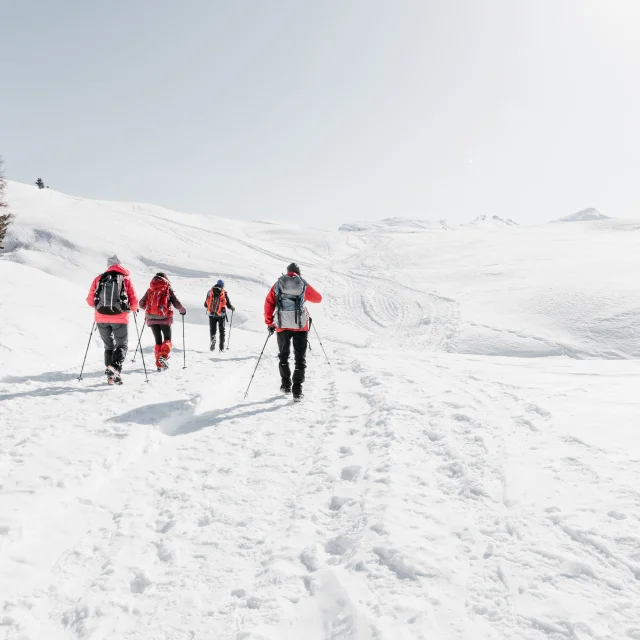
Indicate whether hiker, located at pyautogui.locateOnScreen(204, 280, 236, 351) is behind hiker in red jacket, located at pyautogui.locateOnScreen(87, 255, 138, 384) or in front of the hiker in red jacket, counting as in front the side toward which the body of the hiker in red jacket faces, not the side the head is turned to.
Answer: in front

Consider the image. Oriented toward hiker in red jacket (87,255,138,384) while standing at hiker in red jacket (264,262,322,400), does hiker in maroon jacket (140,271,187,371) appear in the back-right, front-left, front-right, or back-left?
front-right

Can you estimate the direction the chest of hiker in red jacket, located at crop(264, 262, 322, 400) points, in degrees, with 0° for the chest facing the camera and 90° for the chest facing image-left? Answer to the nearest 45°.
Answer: approximately 180°

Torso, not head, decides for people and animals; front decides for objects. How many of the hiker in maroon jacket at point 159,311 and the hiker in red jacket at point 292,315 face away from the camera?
2

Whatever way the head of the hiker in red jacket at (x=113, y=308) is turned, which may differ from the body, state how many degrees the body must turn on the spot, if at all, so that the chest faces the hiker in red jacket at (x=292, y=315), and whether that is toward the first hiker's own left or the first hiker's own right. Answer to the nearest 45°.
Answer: approximately 135° to the first hiker's own right

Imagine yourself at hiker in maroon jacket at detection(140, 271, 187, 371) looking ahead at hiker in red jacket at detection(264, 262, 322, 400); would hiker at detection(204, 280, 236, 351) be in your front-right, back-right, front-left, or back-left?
back-left

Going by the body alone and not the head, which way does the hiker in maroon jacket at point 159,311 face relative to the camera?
away from the camera

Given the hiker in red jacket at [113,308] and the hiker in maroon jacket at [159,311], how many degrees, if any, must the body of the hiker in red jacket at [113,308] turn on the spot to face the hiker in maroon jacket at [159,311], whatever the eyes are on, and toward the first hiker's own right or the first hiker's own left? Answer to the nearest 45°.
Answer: approximately 45° to the first hiker's own right

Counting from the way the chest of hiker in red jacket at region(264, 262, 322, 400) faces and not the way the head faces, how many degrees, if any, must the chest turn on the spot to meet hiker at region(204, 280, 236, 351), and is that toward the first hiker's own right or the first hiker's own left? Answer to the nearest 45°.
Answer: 0° — they already face them

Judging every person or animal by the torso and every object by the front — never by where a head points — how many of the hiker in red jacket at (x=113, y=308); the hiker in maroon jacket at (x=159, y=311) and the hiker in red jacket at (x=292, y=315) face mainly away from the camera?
3

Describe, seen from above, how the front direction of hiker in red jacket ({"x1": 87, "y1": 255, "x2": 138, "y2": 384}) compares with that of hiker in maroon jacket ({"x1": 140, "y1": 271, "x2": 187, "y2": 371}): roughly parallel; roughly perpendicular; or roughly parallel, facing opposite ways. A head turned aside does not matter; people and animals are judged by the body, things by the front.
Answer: roughly parallel

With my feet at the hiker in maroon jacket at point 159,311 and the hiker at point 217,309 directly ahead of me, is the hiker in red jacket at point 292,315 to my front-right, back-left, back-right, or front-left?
back-right

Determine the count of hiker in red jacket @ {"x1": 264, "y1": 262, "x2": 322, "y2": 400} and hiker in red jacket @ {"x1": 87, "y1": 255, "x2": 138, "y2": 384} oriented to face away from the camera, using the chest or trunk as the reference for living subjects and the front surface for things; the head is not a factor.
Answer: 2

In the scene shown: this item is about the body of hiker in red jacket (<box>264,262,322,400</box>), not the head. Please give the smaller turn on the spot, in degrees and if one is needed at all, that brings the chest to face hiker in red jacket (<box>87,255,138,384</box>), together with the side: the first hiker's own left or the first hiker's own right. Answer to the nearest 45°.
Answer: approximately 90° to the first hiker's own left

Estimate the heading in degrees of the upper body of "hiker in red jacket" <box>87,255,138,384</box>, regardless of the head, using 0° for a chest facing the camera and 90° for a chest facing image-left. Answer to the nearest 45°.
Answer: approximately 180°

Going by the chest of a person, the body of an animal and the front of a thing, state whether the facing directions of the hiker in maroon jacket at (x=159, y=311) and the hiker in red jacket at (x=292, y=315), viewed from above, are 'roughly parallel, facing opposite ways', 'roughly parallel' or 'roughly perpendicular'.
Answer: roughly parallel
